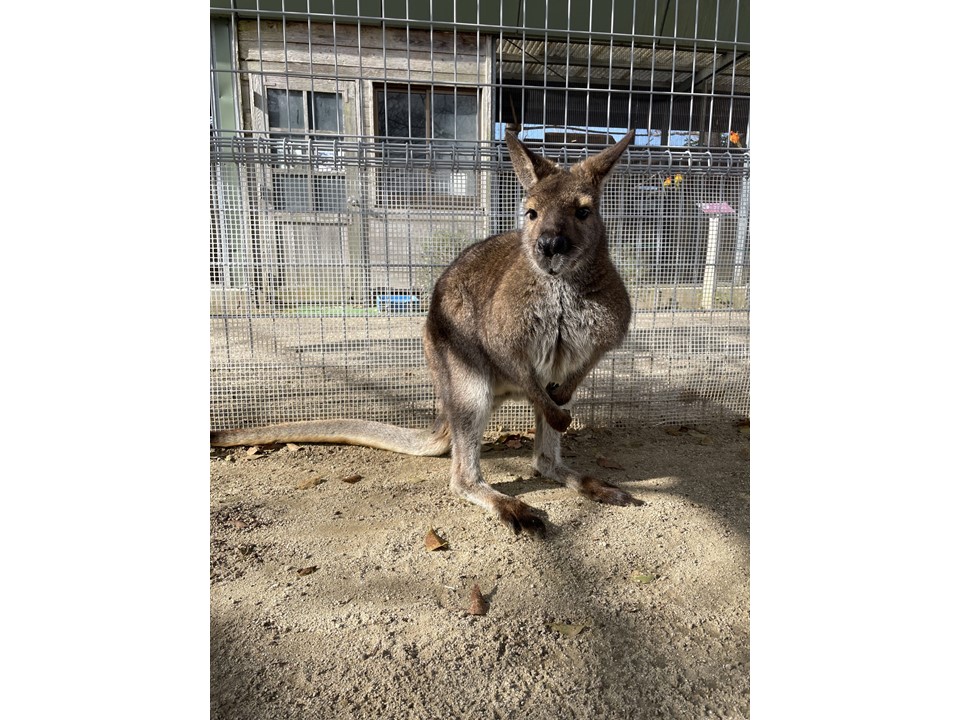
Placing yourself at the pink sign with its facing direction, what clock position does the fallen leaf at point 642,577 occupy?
The fallen leaf is roughly at 12 o'clock from the pink sign.

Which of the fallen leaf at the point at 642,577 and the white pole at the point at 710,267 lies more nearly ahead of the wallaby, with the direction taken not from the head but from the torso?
the fallen leaf

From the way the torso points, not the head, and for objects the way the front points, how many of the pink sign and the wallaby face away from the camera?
0

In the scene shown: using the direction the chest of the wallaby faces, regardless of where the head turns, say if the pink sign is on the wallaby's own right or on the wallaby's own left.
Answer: on the wallaby's own left

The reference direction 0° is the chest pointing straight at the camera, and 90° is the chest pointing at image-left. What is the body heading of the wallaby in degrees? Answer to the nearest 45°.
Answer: approximately 315°

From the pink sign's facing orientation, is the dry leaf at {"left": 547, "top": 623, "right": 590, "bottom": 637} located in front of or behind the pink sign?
in front

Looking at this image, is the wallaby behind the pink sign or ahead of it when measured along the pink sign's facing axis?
ahead

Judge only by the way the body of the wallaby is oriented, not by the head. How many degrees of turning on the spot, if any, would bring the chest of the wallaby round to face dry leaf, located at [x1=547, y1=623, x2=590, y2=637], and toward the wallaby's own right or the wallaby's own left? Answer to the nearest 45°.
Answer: approximately 45° to the wallaby's own right

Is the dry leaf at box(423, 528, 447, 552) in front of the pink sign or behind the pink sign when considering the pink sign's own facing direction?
in front

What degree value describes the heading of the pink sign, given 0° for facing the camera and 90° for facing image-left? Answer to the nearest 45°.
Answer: approximately 0°
